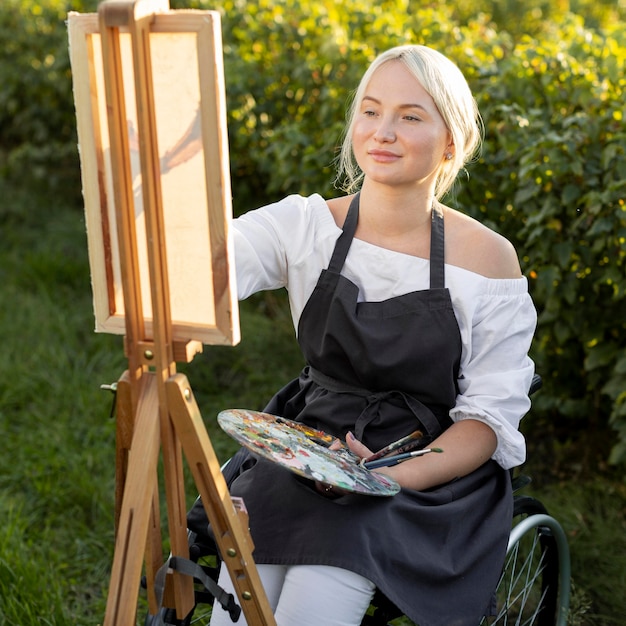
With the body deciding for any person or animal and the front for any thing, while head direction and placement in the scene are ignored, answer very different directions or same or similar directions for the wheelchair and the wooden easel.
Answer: very different directions

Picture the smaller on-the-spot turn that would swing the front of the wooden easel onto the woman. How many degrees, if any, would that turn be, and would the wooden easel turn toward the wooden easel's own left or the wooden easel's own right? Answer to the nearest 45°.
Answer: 0° — it already faces them

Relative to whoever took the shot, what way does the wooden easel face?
facing away from the viewer and to the right of the viewer

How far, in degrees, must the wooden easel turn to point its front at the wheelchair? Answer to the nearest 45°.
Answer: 0° — it already faces it

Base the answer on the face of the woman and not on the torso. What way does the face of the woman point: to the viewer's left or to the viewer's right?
to the viewer's left
